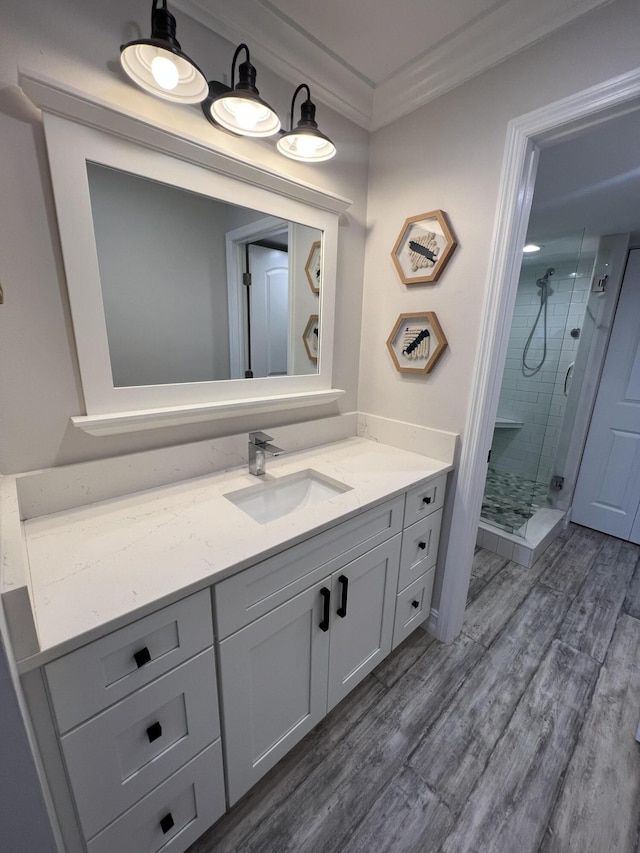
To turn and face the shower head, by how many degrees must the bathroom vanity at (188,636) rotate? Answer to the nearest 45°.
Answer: approximately 90° to its left

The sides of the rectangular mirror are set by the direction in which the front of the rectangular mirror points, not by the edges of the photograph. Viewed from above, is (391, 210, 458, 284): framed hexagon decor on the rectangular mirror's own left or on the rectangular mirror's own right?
on the rectangular mirror's own left

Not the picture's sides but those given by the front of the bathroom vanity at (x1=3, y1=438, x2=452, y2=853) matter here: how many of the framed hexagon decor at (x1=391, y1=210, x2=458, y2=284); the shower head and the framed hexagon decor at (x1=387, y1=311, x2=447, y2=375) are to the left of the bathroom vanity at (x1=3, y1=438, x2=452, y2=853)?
3

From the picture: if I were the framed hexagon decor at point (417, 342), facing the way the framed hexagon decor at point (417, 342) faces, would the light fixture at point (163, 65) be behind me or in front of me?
in front

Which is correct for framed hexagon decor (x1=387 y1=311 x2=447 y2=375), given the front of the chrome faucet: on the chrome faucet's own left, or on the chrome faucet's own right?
on the chrome faucet's own left

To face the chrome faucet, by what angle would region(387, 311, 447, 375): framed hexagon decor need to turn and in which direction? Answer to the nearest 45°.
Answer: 0° — it already faces it

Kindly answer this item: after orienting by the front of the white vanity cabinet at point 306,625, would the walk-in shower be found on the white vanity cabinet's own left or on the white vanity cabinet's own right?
on the white vanity cabinet's own left

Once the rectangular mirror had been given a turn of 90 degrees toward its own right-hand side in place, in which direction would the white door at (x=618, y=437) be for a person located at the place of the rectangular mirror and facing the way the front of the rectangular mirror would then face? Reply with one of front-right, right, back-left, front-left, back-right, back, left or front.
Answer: back-left

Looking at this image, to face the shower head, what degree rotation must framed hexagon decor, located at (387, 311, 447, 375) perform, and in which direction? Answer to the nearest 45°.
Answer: approximately 180°

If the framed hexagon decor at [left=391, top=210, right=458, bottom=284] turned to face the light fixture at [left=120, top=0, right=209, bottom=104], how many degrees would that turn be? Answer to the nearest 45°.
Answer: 0° — it already faces it

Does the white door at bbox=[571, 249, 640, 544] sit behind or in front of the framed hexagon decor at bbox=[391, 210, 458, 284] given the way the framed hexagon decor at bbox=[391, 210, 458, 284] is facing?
behind
